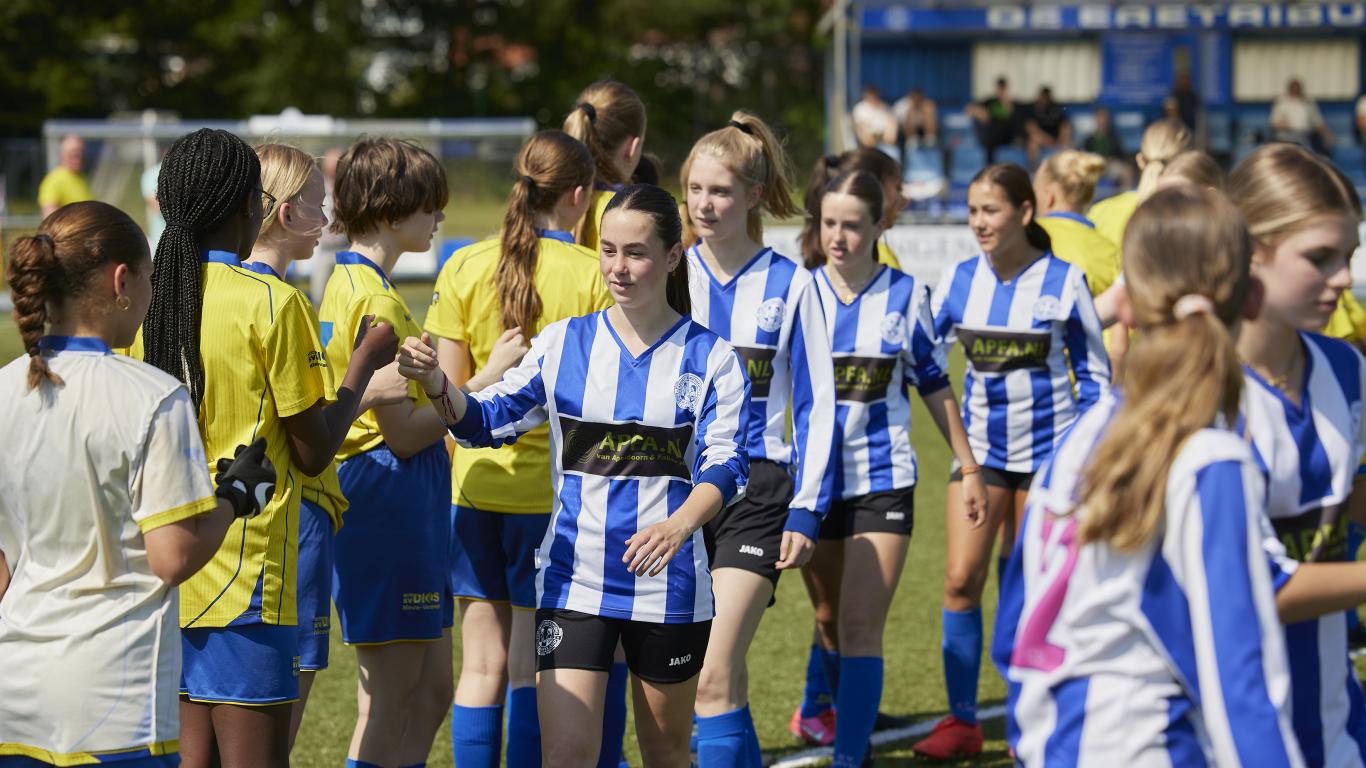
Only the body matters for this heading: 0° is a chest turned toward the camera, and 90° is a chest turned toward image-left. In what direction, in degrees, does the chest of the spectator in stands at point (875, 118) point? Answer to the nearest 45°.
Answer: approximately 0°

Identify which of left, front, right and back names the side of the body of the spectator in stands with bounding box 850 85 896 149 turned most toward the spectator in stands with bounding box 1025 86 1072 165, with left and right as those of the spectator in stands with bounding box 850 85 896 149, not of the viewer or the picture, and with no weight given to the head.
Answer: left

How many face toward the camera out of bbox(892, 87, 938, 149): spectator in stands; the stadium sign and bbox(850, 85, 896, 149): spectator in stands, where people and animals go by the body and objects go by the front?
3

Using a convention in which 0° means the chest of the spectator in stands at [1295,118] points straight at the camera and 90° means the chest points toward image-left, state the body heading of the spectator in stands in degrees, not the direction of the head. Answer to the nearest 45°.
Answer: approximately 0°

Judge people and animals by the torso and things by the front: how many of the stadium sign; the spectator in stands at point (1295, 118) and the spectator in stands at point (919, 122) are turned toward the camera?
3

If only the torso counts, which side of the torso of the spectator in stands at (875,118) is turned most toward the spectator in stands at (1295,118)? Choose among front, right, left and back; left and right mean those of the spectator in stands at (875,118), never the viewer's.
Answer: left
